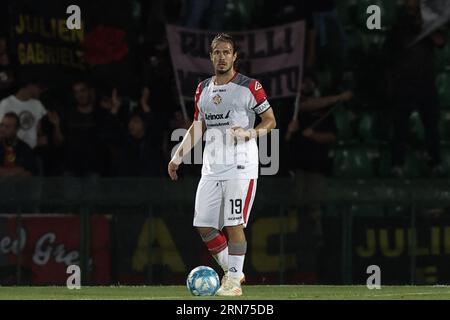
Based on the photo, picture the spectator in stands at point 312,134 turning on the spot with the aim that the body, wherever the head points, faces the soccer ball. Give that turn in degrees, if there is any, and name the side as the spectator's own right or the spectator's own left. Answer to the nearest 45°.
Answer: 0° — they already face it

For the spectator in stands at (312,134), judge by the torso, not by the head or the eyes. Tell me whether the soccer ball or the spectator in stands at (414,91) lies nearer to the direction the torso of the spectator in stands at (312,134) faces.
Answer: the soccer ball

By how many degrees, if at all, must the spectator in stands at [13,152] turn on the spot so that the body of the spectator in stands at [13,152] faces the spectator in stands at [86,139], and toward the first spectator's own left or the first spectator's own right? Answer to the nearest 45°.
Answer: approximately 90° to the first spectator's own left

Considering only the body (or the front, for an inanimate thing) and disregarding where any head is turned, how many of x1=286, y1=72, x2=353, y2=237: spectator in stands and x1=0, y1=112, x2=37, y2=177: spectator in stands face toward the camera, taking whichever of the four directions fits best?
2

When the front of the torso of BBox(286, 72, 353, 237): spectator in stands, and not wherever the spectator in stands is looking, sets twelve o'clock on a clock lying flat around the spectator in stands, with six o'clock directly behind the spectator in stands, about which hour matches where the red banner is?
The red banner is roughly at 2 o'clock from the spectator in stands.
